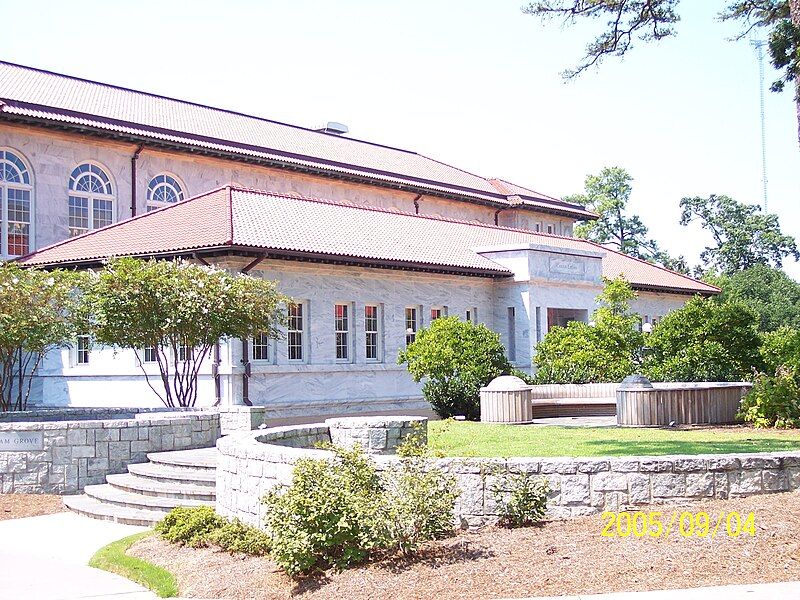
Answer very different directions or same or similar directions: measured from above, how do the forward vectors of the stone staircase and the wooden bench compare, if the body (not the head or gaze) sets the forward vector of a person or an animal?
same or similar directions

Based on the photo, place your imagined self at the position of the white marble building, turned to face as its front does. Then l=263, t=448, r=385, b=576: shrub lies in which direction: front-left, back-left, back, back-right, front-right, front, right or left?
front-right

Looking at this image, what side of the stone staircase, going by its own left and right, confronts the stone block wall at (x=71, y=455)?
right

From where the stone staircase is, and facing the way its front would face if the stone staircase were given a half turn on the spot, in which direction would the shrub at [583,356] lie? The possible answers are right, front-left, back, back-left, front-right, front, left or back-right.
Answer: front

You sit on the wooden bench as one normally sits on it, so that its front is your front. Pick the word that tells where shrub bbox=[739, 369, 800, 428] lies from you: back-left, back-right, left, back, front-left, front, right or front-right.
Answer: front-left

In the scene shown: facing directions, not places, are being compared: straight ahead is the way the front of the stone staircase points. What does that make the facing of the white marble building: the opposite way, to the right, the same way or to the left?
to the left

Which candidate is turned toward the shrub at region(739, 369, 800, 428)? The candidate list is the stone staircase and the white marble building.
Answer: the white marble building

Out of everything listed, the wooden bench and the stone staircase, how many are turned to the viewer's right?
0

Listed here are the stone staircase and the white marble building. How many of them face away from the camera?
0

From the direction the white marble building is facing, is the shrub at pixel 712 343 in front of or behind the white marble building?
in front

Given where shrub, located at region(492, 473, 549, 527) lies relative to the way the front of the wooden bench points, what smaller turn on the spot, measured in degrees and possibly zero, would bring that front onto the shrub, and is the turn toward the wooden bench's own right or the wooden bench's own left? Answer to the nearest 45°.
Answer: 0° — it already faces it

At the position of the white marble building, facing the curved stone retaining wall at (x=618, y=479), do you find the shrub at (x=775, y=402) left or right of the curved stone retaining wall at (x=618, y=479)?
left

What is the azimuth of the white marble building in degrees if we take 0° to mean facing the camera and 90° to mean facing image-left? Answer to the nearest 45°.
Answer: approximately 315°

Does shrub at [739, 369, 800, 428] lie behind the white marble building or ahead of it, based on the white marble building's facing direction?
ahead

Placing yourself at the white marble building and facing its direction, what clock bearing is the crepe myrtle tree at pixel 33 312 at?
The crepe myrtle tree is roughly at 2 o'clock from the white marble building.

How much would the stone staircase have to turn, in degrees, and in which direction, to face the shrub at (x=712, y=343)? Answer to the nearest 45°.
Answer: approximately 180°
